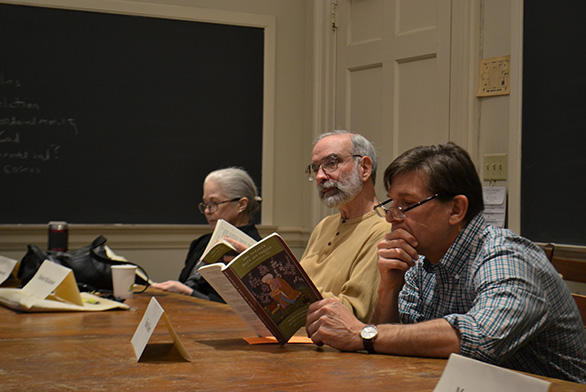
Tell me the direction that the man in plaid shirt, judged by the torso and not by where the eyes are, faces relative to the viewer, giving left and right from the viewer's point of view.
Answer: facing to the left of the viewer

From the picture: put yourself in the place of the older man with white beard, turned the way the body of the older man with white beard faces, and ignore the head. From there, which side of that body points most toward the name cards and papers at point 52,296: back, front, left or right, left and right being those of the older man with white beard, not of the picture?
front

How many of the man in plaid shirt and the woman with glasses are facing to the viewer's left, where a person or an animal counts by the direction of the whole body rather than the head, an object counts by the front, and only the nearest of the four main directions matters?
2

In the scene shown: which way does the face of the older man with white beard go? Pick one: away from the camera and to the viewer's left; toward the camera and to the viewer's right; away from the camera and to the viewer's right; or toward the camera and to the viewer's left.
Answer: toward the camera and to the viewer's left

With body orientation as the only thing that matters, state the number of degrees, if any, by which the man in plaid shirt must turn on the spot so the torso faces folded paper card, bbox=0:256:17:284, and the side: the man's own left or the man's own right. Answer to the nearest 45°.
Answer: approximately 45° to the man's own right

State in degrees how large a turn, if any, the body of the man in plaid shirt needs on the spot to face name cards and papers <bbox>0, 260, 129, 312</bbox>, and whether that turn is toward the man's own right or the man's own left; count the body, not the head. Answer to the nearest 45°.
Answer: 0° — they already face it

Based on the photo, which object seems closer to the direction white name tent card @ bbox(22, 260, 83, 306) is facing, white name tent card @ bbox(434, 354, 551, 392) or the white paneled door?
the white name tent card

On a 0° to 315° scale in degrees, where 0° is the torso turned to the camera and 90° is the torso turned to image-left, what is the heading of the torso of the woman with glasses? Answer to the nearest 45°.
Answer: approximately 90°
